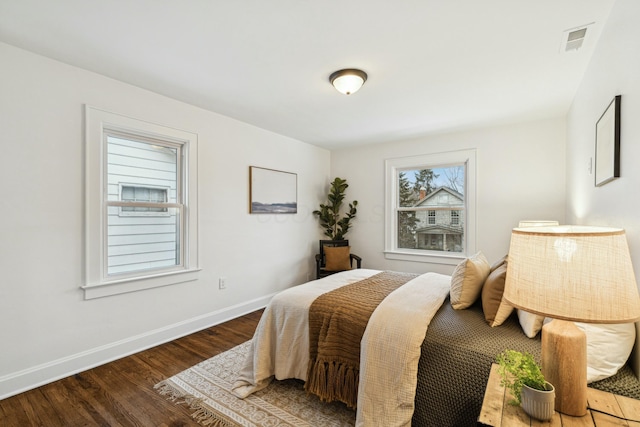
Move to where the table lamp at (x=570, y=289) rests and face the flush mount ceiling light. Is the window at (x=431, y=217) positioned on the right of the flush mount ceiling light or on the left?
right

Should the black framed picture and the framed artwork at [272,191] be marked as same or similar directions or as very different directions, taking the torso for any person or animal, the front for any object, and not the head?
very different directions

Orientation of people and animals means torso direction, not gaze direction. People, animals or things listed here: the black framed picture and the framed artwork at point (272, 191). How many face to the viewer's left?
1

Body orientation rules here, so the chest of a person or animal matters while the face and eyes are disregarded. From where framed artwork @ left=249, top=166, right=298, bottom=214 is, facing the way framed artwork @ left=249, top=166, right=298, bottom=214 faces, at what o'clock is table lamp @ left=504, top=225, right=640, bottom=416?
The table lamp is roughly at 1 o'clock from the framed artwork.

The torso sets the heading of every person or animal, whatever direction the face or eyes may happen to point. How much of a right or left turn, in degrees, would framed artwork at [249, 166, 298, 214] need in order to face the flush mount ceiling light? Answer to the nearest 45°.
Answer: approximately 45° to its right

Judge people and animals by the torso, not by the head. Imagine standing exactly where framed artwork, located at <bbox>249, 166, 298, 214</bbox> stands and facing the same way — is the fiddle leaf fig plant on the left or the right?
on its left

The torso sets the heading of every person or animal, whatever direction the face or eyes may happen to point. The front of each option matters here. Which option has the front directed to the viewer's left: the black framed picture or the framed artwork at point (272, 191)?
the black framed picture

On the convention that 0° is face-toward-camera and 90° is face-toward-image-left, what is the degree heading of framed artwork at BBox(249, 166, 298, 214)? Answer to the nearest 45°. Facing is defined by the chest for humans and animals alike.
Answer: approximately 315°

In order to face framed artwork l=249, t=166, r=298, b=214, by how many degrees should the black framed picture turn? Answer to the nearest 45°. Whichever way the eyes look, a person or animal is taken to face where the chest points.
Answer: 0° — it already faces it

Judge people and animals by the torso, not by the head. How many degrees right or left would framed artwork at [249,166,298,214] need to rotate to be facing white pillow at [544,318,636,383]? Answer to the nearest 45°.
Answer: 0° — it already faces it

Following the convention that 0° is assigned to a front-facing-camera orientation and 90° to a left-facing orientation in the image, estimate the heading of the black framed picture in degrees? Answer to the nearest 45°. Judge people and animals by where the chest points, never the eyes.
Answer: approximately 90°

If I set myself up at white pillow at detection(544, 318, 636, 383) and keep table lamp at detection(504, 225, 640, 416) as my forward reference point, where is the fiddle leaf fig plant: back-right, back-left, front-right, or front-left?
back-right
